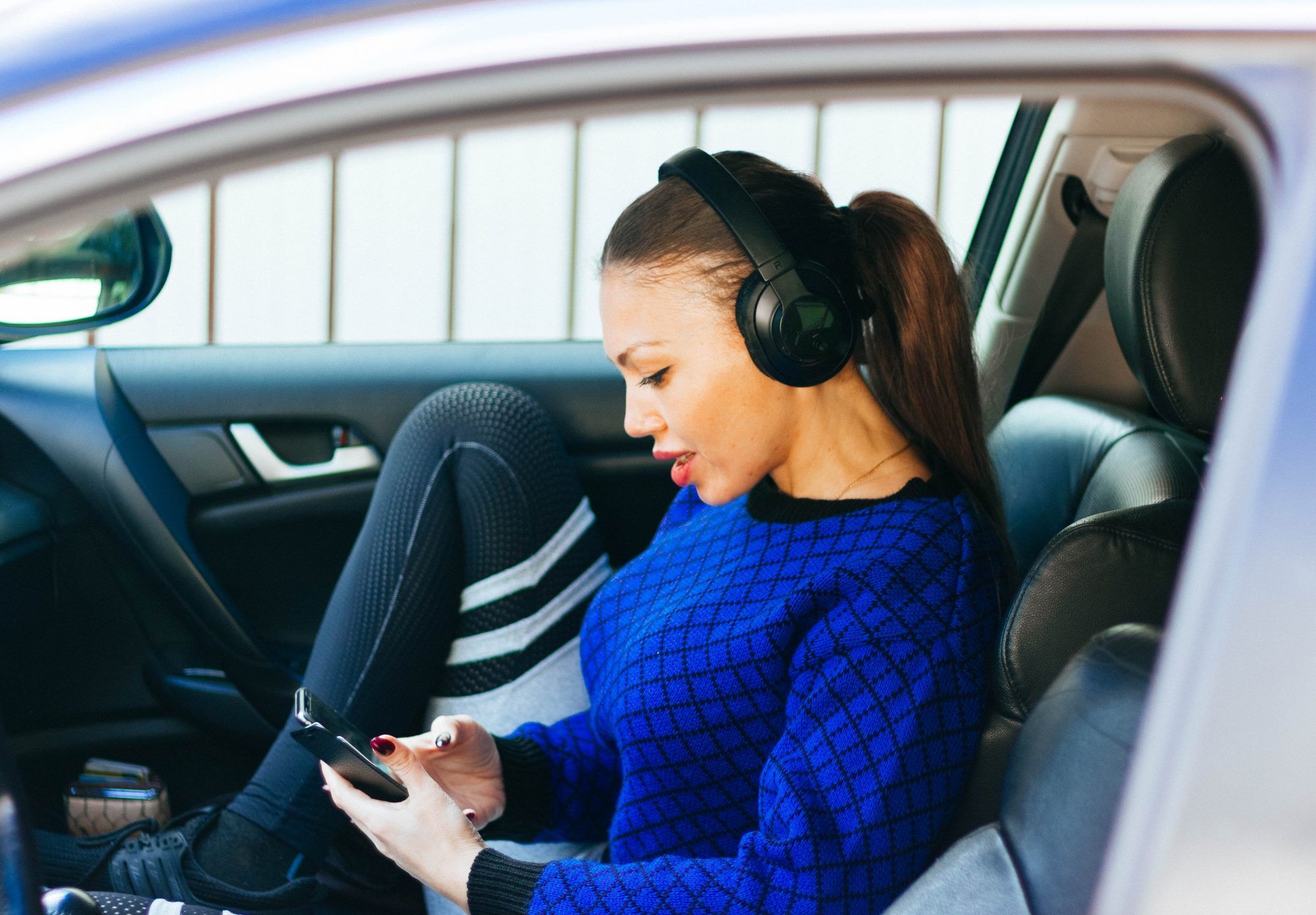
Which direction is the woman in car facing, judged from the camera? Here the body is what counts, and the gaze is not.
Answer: to the viewer's left

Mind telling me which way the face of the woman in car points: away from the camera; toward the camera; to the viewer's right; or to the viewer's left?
to the viewer's left
